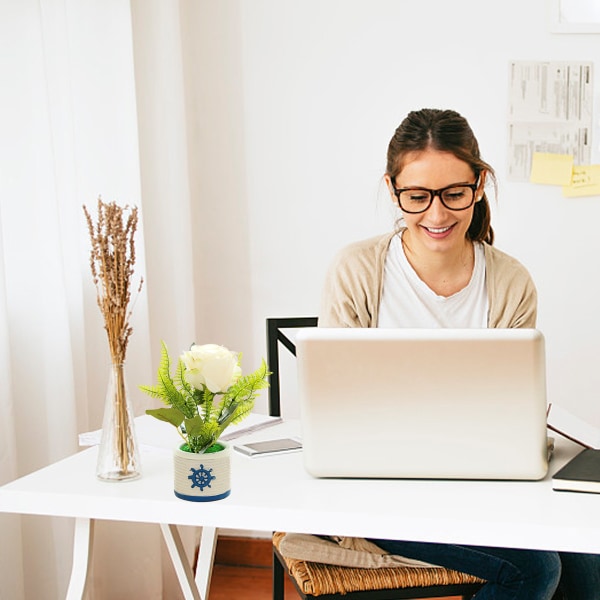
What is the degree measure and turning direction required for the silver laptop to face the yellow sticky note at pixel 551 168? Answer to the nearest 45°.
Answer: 0° — it already faces it

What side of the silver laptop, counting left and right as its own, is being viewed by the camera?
back

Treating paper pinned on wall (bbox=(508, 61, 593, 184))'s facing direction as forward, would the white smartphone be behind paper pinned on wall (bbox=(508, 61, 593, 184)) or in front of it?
in front

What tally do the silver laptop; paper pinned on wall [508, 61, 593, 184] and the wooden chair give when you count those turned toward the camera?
2

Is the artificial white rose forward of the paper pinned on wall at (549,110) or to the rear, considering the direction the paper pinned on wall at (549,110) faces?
forward

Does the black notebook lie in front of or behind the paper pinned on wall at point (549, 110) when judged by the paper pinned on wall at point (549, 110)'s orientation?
in front

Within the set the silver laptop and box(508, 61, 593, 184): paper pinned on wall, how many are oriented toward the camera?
1

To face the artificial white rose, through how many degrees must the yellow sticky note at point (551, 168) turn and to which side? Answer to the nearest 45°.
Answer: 0° — it already faces it

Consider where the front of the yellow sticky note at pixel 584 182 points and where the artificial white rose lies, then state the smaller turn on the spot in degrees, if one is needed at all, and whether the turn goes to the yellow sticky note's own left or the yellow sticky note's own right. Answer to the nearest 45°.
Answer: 0° — it already faces it
